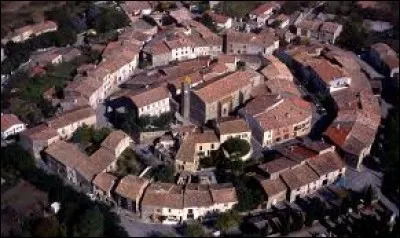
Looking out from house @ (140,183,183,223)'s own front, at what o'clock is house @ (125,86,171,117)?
house @ (125,86,171,117) is roughly at 6 o'clock from house @ (140,183,183,223).

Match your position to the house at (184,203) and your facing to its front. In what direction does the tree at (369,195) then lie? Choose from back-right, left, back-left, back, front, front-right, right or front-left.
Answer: left
